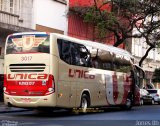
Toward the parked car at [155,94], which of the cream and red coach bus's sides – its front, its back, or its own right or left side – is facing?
front

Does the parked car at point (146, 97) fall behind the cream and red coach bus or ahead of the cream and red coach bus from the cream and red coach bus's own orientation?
ahead

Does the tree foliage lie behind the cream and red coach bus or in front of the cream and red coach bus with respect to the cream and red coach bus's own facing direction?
in front

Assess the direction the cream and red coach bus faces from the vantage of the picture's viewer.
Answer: facing away from the viewer and to the right of the viewer
